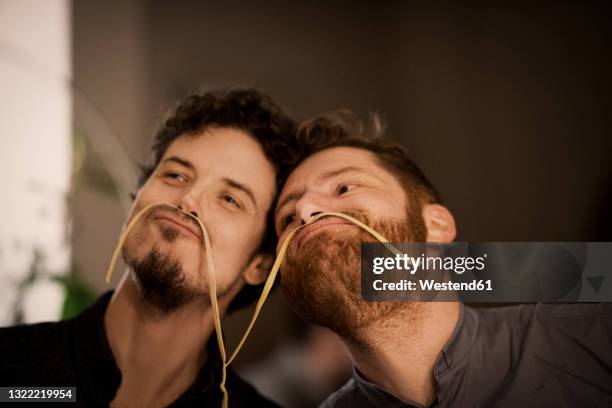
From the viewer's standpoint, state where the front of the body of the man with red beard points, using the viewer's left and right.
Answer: facing the viewer and to the left of the viewer

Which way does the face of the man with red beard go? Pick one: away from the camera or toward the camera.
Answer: toward the camera
